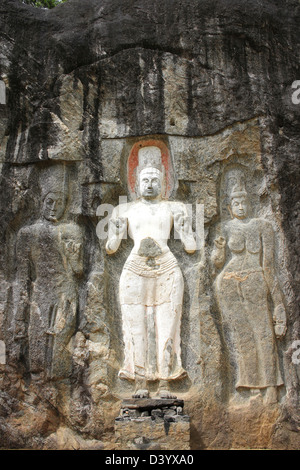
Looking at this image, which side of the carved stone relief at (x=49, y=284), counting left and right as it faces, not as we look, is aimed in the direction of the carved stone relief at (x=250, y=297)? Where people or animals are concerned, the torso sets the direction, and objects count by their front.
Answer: left

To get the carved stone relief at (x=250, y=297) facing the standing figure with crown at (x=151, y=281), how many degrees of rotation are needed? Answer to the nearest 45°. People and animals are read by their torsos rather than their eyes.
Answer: approximately 90° to its right

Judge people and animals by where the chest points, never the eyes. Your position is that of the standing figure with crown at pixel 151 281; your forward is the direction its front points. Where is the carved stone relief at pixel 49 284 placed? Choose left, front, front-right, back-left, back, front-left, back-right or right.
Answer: right

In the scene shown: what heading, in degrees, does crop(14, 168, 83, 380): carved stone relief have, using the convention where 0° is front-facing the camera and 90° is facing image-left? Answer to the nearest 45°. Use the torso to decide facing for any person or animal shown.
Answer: approximately 0°

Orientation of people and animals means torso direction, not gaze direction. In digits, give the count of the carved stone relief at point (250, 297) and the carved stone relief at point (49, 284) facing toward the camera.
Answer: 2

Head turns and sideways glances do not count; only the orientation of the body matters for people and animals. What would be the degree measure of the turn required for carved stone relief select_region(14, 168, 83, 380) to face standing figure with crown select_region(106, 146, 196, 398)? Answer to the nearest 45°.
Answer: approximately 90° to its left
